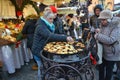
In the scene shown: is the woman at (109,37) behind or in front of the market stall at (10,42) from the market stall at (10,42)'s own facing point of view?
in front

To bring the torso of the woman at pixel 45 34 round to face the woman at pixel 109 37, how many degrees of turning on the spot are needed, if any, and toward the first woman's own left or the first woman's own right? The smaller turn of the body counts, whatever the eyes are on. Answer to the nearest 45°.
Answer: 0° — they already face them

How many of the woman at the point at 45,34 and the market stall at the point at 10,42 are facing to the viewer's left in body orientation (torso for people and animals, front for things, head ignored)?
0

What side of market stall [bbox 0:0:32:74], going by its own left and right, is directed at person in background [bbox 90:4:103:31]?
front

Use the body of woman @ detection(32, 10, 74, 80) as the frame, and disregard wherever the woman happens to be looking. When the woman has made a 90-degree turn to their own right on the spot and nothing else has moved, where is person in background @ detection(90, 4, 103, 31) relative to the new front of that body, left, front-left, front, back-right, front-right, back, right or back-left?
back-left

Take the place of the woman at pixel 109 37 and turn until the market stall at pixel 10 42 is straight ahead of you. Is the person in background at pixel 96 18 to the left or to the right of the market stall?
right

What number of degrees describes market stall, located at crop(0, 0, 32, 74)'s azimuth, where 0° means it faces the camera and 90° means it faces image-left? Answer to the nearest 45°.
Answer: approximately 315°

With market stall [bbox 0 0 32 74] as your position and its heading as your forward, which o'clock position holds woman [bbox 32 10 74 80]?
The woman is roughly at 1 o'clock from the market stall.

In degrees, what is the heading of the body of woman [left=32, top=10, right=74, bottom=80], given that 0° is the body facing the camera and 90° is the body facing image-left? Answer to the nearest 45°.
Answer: approximately 270°
